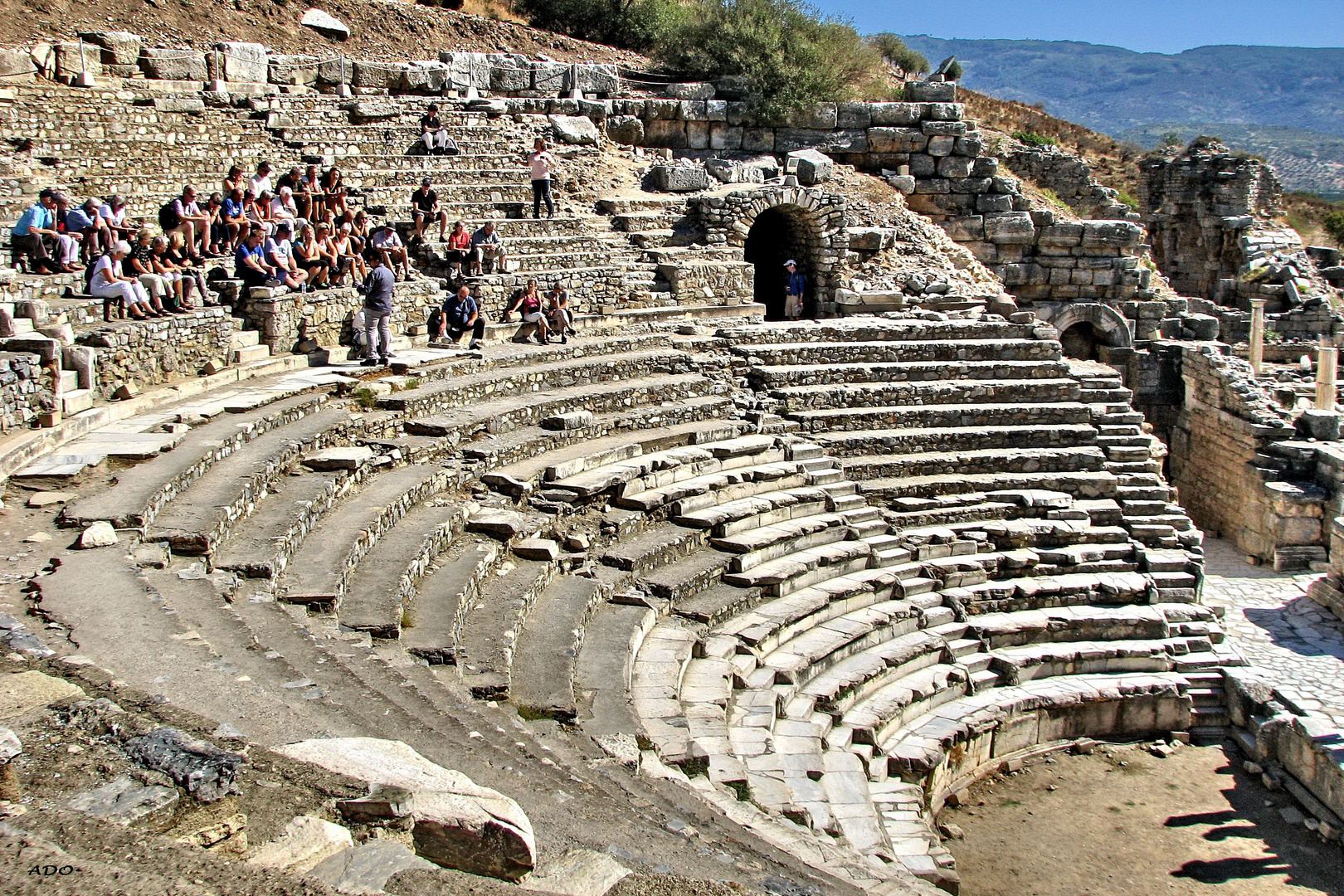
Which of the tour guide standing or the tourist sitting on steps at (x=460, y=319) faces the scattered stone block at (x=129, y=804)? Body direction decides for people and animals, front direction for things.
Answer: the tourist sitting on steps

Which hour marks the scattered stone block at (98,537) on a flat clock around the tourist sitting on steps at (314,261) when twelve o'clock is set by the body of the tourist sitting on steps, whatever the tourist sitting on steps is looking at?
The scattered stone block is roughly at 2 o'clock from the tourist sitting on steps.

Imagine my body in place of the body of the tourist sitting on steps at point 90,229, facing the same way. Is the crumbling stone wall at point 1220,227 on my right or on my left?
on my left

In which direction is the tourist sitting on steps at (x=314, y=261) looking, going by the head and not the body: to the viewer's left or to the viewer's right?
to the viewer's right

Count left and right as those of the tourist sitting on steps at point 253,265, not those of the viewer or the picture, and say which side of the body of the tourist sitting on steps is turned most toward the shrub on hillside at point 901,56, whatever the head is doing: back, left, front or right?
left

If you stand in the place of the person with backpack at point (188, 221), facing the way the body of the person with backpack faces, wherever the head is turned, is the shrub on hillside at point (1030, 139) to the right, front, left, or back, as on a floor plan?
left

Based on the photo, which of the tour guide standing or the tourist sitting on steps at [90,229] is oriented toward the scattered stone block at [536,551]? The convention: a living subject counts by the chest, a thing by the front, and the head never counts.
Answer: the tourist sitting on steps

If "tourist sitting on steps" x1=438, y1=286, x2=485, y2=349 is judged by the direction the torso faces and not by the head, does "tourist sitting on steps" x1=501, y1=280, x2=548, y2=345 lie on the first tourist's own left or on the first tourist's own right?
on the first tourist's own left

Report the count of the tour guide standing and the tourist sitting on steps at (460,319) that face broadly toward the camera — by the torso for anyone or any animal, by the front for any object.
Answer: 1

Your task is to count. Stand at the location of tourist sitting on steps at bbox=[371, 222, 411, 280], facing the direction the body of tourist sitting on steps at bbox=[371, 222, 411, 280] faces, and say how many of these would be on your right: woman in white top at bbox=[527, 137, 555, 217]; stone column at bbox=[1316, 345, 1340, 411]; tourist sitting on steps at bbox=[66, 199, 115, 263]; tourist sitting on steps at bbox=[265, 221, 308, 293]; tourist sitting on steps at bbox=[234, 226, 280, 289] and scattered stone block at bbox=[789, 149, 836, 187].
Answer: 3

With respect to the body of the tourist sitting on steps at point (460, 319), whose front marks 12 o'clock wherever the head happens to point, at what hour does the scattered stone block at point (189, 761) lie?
The scattered stone block is roughly at 12 o'clock from the tourist sitting on steps.

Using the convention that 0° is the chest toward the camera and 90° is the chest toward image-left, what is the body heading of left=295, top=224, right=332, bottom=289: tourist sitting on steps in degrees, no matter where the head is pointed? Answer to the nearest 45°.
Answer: approximately 315°
